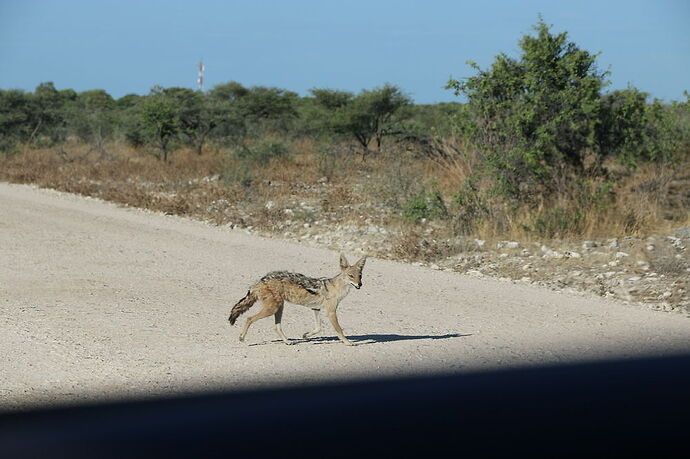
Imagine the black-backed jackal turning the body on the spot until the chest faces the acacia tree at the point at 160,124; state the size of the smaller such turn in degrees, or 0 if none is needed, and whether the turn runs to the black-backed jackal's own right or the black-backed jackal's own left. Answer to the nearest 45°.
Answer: approximately 90° to the black-backed jackal's own left

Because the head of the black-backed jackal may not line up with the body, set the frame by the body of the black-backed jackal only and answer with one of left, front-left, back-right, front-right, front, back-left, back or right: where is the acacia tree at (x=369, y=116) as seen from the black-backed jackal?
left

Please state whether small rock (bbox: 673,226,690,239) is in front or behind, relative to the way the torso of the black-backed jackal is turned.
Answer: in front

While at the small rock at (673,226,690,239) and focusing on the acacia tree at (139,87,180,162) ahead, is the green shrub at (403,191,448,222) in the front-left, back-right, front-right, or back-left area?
front-left

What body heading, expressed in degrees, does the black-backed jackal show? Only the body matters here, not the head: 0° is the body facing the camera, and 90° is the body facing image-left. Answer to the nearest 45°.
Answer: approximately 270°

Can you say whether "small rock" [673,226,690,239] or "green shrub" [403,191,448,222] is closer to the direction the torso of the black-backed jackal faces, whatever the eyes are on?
the small rock

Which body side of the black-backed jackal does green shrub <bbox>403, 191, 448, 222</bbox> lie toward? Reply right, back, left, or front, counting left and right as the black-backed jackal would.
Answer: left

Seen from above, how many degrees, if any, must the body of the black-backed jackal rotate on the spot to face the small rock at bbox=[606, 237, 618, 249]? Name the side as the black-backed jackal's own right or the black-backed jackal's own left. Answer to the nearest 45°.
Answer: approximately 45° to the black-backed jackal's own left

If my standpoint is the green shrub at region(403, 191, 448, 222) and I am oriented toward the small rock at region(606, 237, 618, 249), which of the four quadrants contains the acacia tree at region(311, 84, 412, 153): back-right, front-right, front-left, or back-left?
back-left
